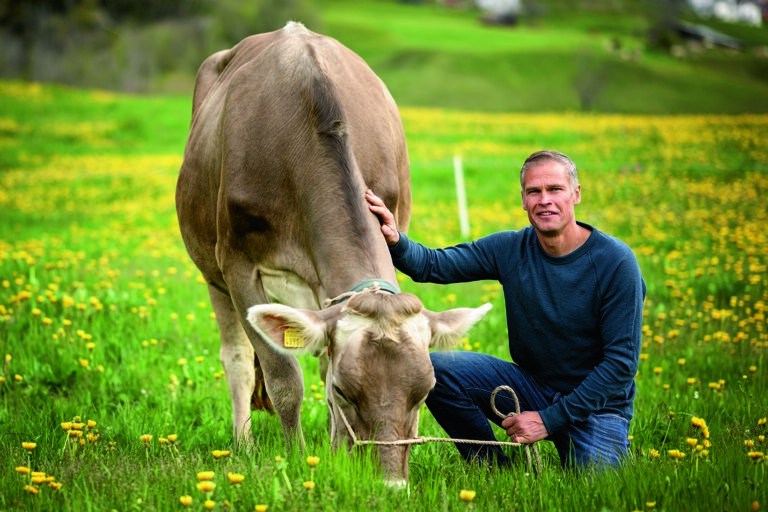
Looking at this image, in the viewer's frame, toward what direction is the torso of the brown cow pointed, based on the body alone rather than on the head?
toward the camera

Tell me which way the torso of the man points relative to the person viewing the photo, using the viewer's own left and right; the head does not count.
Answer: facing the viewer and to the left of the viewer

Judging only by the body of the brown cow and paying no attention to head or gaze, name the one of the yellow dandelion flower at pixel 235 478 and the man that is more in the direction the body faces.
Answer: the yellow dandelion flower

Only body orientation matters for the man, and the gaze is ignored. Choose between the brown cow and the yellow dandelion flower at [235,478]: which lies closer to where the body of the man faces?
the yellow dandelion flower

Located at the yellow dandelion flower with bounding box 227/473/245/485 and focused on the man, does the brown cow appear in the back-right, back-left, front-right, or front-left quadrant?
front-left

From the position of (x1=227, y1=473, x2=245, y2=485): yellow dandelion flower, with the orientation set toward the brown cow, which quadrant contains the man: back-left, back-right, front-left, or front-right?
front-right

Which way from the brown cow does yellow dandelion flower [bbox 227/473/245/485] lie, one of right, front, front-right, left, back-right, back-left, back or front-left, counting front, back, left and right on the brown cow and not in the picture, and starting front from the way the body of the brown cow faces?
front

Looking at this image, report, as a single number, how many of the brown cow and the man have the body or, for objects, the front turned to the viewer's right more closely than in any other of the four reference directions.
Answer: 0

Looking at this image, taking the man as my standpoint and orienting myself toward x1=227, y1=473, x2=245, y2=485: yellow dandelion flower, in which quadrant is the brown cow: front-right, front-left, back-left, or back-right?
front-right
